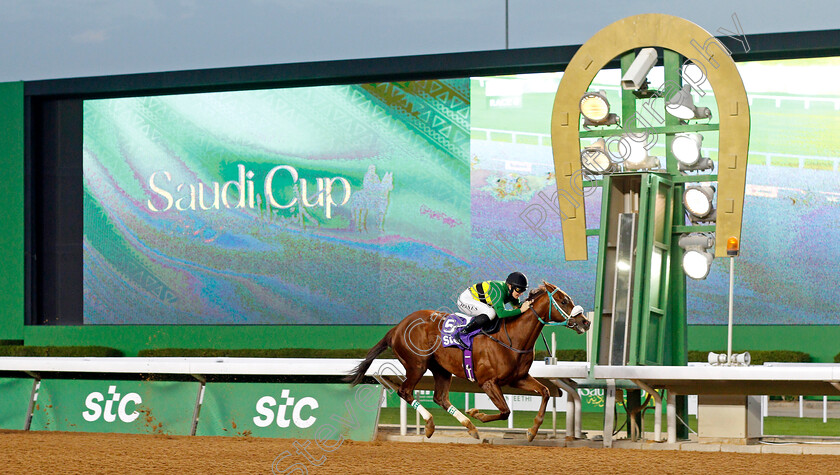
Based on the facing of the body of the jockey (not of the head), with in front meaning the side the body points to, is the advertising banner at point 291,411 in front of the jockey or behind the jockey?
behind

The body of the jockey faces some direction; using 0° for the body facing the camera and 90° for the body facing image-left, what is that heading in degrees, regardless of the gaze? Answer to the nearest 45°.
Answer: approximately 270°

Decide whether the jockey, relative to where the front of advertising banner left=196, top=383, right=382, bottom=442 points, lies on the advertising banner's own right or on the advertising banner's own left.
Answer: on the advertising banner's own left

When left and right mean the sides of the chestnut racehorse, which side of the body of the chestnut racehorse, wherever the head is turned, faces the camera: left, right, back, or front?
right

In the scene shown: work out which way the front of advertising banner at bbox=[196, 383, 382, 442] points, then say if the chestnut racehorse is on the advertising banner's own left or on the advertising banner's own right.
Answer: on the advertising banner's own left

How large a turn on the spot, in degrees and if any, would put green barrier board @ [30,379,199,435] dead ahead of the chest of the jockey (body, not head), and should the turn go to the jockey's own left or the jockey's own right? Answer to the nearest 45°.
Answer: approximately 180°

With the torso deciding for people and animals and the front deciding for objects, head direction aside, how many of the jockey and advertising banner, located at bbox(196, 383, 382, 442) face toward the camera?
1

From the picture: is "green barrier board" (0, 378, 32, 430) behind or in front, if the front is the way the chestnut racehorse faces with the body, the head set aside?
behind

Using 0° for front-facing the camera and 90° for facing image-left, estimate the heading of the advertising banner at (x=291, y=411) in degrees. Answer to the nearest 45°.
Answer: approximately 0°

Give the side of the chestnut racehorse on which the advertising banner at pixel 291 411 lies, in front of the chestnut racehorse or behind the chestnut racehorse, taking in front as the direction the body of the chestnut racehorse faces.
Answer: behind

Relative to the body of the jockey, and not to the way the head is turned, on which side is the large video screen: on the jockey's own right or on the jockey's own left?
on the jockey's own left

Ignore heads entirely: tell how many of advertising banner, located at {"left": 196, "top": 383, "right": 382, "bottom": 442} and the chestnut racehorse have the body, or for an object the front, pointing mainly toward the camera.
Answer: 1

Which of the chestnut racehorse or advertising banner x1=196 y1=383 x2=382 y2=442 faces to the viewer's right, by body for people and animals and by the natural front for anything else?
the chestnut racehorse

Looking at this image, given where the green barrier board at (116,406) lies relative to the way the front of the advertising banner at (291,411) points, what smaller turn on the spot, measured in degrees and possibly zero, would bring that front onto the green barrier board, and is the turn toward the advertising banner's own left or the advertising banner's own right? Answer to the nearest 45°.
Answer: approximately 135° to the advertising banner's own right
